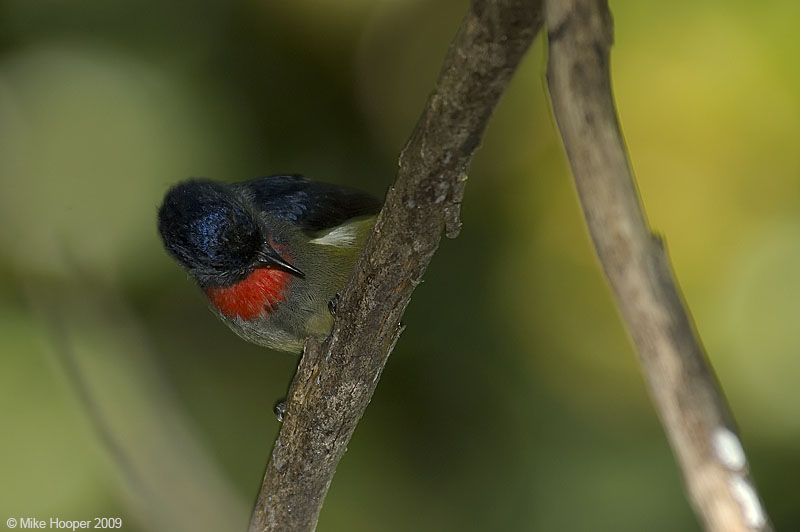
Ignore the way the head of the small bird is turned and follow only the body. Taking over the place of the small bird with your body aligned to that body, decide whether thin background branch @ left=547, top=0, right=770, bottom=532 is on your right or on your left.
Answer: on your left

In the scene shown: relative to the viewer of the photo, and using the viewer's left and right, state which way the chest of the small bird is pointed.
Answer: facing the viewer and to the left of the viewer
